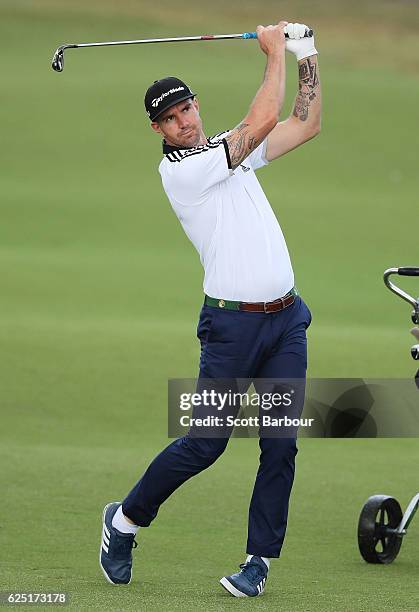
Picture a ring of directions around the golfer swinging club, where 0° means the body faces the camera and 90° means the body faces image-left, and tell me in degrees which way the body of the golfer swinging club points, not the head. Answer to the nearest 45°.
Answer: approximately 315°
